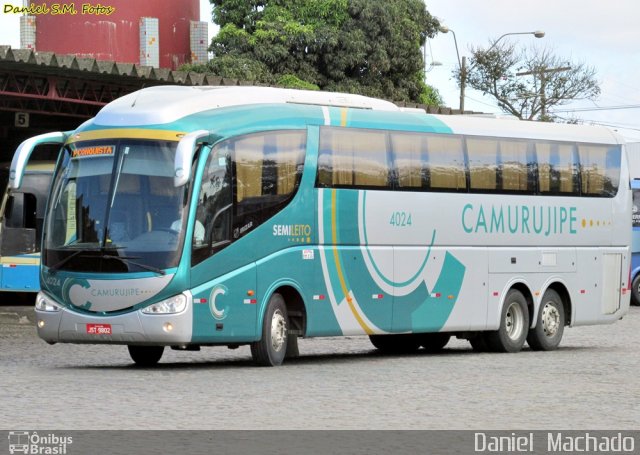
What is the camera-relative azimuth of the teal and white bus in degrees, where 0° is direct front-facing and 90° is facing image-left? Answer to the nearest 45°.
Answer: approximately 45°
